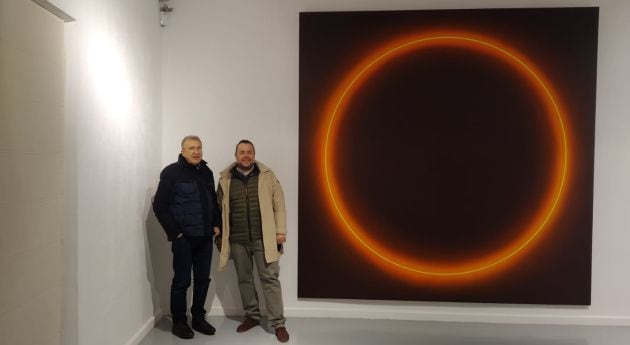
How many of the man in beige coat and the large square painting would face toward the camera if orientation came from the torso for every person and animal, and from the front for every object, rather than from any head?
2

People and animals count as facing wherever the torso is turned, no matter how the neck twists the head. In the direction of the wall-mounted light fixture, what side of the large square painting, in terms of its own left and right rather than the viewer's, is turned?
right

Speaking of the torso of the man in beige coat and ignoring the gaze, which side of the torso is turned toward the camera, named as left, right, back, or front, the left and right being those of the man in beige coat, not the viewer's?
front

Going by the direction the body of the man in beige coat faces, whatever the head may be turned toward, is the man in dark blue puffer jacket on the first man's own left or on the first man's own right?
on the first man's own right

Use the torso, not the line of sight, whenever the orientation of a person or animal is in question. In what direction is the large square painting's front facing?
toward the camera

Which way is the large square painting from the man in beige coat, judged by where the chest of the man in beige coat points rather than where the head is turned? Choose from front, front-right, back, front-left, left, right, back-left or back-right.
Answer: left
